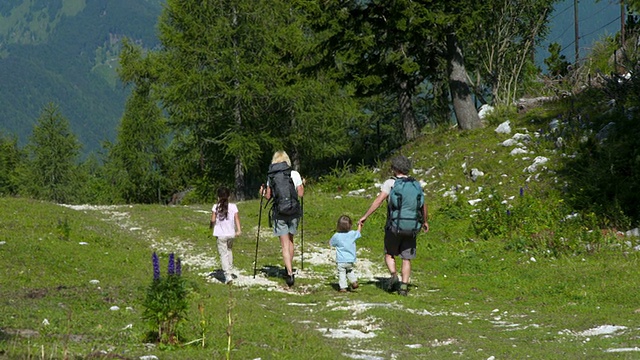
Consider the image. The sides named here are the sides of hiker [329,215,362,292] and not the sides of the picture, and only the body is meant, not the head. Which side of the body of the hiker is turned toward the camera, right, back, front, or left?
back

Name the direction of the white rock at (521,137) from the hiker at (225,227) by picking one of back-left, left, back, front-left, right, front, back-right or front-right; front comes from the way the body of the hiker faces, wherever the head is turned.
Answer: front-right

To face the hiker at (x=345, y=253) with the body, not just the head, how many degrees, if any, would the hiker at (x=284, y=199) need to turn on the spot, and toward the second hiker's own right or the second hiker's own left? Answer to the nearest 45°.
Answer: approximately 135° to the second hiker's own right

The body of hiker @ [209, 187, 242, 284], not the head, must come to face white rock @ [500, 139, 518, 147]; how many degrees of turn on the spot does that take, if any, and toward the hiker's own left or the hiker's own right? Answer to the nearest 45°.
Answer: approximately 45° to the hiker's own right

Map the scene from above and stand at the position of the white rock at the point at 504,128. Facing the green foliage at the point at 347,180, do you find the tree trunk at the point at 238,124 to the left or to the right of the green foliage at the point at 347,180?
right

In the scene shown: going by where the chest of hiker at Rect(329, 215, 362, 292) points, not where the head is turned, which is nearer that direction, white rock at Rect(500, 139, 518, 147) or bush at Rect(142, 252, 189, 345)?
the white rock

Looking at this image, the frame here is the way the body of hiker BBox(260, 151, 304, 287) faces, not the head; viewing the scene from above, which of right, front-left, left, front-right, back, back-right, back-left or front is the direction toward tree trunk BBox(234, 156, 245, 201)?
front

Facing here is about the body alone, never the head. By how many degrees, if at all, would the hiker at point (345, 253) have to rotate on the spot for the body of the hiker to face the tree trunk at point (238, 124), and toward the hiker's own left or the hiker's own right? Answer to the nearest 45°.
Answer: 0° — they already face it

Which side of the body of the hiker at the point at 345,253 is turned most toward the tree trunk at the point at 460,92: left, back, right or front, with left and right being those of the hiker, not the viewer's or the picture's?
front

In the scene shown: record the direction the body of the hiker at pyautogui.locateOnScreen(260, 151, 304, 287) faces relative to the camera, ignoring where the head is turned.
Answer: away from the camera

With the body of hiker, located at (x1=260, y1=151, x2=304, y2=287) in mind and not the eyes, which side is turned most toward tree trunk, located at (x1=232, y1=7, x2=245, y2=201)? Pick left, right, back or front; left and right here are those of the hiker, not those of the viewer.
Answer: front

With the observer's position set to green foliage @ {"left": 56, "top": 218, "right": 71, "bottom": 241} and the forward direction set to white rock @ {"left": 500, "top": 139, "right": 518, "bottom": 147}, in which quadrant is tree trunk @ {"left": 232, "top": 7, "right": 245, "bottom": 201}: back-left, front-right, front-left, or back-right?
front-left

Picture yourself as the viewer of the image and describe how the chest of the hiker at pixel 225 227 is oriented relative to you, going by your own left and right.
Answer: facing away from the viewer

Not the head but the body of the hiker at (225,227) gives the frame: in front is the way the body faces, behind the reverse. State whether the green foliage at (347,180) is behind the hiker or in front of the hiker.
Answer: in front

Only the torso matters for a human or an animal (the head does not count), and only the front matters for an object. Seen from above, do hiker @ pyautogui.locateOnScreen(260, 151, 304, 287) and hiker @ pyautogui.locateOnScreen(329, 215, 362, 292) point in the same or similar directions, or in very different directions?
same or similar directions

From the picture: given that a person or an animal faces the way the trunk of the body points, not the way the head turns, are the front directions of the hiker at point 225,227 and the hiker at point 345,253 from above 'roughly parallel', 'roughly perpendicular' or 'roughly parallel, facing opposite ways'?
roughly parallel

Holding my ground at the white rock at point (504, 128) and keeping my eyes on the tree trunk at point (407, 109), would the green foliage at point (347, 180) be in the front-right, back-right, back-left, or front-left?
front-left
